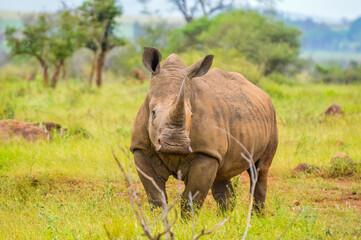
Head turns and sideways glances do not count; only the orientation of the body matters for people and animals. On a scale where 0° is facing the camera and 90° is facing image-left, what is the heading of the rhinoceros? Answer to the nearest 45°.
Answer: approximately 45°

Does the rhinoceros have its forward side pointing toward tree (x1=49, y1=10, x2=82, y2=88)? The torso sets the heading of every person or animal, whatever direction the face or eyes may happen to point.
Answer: no

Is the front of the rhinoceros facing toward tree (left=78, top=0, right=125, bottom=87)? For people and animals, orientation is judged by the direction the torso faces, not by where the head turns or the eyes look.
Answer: no

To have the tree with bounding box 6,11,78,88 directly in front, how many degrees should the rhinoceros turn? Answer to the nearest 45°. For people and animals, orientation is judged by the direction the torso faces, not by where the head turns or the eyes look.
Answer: approximately 135° to its right
